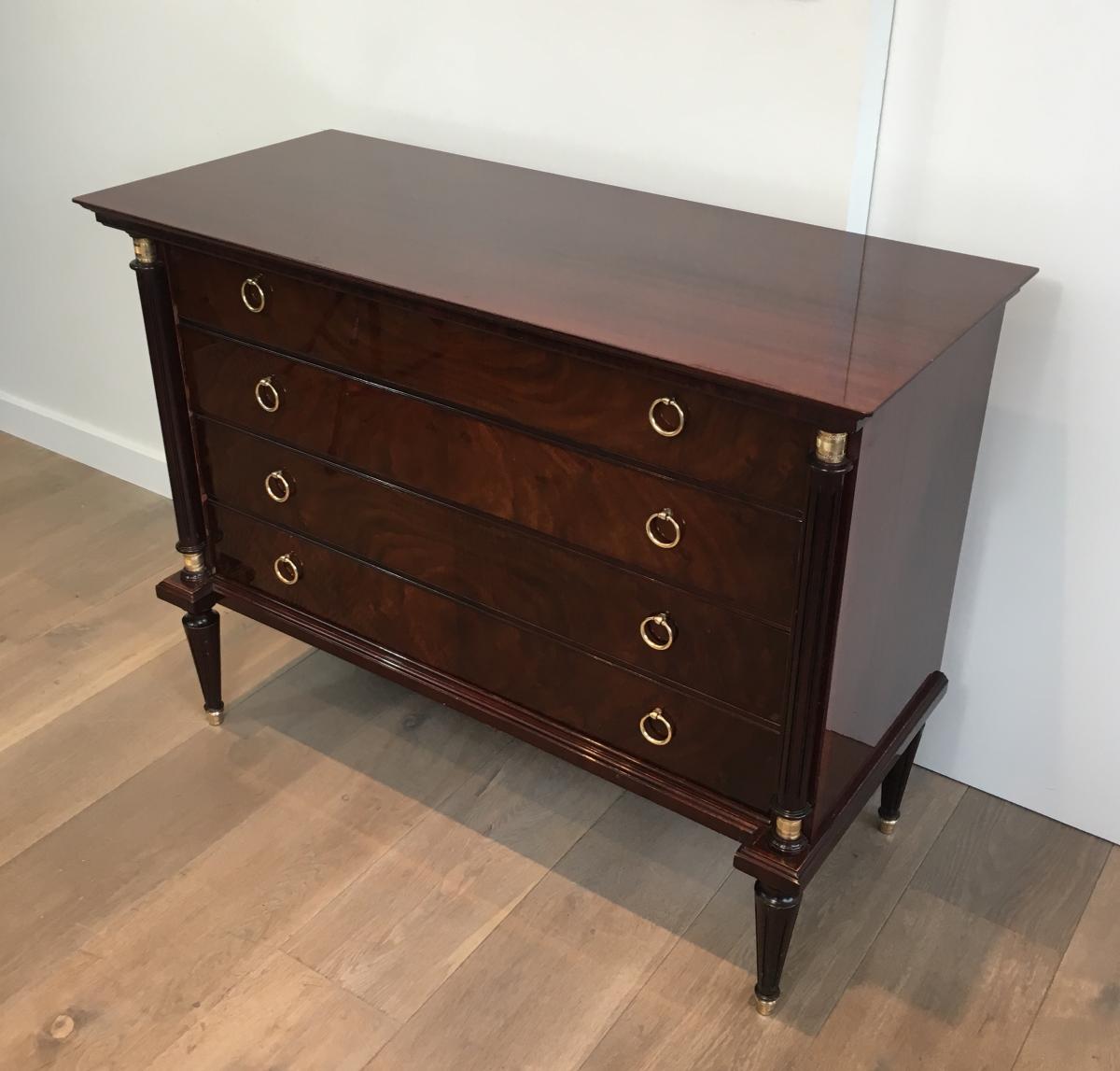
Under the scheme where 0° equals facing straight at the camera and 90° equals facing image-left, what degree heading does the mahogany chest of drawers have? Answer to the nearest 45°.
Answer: approximately 45°
